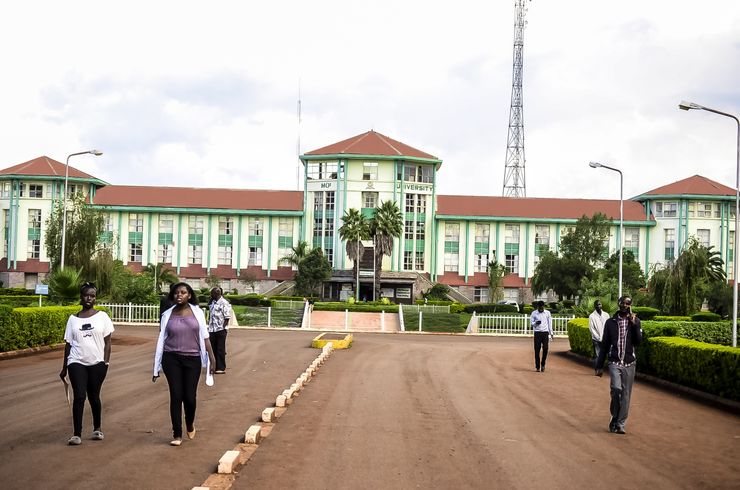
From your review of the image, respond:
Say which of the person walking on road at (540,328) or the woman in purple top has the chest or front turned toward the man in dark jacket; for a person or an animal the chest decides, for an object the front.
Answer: the person walking on road

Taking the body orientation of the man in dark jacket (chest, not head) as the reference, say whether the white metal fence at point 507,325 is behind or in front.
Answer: behind

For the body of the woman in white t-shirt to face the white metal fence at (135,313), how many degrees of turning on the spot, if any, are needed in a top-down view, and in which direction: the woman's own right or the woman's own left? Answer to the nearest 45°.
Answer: approximately 180°

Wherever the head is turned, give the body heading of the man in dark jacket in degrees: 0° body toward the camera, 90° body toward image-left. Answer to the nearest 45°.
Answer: approximately 0°

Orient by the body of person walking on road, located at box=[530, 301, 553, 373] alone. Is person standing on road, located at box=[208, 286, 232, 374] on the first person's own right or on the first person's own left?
on the first person's own right

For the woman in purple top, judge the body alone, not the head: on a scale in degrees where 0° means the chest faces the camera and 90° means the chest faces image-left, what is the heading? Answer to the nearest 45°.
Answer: approximately 0°

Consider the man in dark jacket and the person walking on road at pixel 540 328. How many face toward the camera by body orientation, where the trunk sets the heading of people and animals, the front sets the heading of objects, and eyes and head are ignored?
2

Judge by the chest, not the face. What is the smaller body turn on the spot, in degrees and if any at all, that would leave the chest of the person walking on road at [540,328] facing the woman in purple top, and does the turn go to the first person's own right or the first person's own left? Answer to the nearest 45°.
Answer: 0° — they already face them
